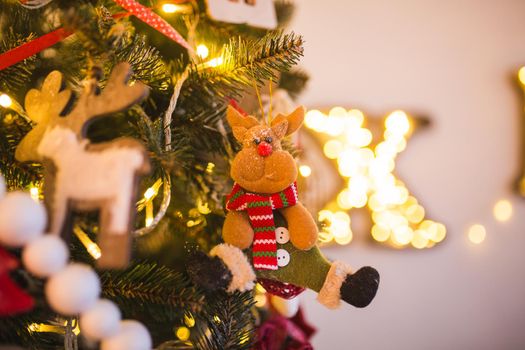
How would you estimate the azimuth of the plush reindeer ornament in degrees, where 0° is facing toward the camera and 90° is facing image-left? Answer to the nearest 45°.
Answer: approximately 0°

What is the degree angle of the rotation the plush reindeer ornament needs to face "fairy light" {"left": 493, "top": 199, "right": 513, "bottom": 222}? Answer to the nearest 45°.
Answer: approximately 135° to its left

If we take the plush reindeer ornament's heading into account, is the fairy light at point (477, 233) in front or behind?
behind
